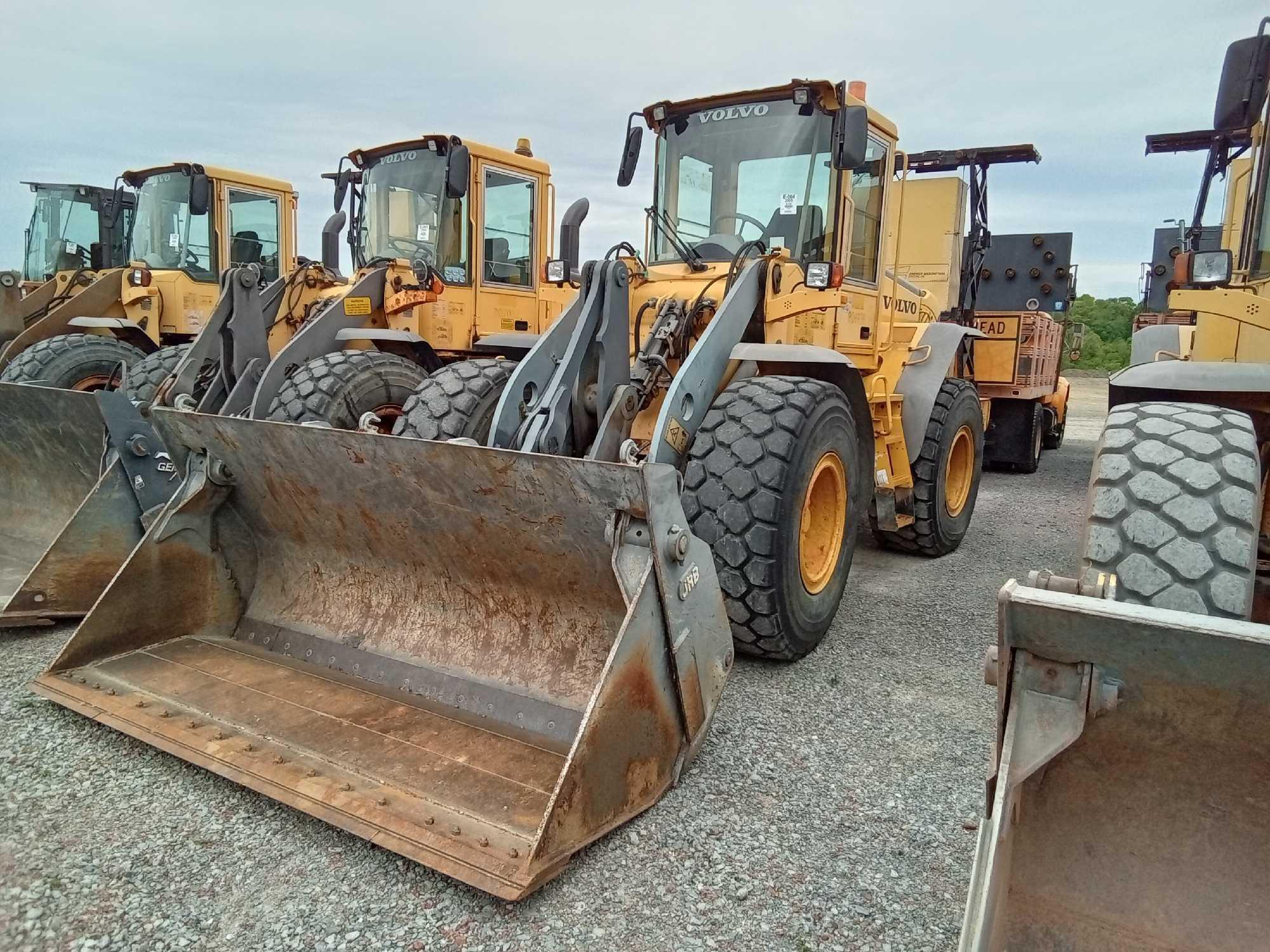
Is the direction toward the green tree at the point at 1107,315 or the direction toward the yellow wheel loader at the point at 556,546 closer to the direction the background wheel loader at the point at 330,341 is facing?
the yellow wheel loader

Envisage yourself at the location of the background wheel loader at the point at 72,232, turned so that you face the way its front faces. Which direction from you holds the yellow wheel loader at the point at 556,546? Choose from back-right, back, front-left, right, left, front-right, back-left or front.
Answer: front-left

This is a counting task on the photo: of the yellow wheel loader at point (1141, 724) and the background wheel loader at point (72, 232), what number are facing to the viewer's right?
0

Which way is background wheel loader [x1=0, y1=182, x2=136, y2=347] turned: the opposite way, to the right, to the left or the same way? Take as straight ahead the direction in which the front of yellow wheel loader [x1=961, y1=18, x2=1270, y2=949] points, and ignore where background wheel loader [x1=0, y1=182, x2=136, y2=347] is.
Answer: the same way

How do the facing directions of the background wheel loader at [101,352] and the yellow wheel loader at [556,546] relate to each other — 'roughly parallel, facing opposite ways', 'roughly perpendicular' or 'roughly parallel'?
roughly parallel

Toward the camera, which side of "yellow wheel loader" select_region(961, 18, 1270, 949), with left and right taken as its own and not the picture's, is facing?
front

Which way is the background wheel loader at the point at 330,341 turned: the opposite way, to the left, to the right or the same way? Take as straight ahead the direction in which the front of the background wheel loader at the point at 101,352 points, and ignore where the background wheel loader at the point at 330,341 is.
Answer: the same way

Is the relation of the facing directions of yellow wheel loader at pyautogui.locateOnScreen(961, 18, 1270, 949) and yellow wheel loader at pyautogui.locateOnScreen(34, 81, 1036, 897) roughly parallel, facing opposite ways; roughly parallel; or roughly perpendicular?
roughly parallel

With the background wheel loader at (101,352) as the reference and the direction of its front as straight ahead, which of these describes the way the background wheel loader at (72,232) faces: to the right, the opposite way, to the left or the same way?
the same way

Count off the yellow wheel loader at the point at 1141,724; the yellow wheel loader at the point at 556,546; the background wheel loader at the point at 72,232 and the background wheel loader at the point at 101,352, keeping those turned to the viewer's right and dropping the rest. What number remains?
0

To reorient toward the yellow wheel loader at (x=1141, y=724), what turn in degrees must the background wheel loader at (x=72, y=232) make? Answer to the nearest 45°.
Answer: approximately 45° to its left

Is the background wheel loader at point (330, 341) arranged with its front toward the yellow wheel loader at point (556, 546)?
no

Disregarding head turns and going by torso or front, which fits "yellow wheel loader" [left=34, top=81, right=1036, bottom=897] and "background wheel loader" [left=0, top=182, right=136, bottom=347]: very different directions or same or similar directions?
same or similar directions

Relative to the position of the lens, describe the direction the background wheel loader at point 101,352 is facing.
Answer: facing the viewer and to the left of the viewer

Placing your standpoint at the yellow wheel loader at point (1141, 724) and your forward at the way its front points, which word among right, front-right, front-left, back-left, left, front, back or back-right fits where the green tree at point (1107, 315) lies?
back

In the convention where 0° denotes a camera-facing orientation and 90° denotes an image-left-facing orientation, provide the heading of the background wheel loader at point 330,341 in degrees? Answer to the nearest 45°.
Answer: approximately 45°
